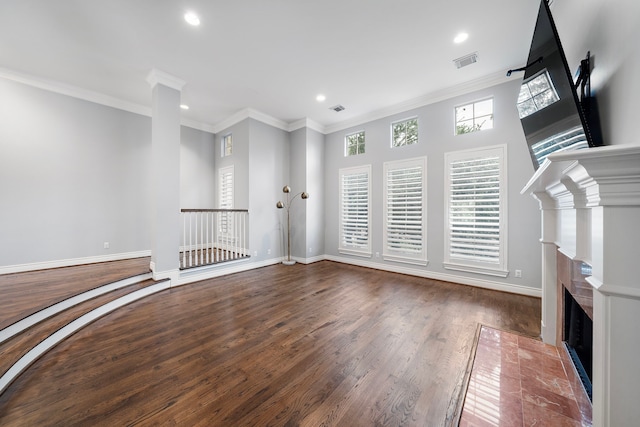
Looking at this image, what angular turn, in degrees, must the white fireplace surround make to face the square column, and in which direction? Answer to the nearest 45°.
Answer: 0° — it already faces it

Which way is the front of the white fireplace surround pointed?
to the viewer's left
